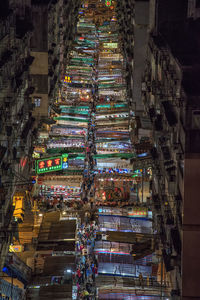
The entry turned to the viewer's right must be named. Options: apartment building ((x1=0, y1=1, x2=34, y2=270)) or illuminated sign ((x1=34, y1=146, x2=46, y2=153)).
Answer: the apartment building

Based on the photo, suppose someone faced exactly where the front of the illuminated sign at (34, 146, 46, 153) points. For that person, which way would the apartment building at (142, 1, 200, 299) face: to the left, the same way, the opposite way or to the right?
to the right

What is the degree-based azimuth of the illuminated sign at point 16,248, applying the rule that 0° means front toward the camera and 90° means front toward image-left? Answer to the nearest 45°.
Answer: approximately 0°

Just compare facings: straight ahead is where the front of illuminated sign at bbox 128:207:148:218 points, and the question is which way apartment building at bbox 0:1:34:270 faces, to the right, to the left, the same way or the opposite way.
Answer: to the left

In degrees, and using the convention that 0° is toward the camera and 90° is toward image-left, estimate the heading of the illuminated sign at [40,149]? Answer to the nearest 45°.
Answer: approximately 0°

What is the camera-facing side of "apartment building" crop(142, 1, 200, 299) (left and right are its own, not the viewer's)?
left

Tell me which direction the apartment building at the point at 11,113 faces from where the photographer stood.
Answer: facing to the right of the viewer
